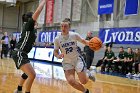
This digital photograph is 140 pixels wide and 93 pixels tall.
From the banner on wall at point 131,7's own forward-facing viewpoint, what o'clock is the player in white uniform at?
The player in white uniform is roughly at 12 o'clock from the banner on wall.

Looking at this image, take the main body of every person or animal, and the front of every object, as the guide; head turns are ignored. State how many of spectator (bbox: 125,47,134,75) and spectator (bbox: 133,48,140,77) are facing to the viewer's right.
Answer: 0

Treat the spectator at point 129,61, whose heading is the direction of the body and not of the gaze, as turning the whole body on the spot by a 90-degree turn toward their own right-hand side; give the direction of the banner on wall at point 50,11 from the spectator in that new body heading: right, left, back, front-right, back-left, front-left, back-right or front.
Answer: front

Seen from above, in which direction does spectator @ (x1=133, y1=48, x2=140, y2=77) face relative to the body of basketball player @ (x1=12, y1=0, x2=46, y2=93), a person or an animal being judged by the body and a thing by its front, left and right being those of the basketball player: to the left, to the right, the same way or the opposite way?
the opposite way

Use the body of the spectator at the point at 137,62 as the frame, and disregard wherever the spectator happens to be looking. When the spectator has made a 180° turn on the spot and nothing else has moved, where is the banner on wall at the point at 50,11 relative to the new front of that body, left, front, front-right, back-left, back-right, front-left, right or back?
left

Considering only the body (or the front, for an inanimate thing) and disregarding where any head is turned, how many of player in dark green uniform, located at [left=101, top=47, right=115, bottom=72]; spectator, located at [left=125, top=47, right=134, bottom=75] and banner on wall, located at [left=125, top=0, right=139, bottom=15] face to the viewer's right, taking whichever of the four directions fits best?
0

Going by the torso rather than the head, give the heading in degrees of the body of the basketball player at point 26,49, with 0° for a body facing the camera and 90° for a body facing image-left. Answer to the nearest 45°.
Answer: approximately 270°

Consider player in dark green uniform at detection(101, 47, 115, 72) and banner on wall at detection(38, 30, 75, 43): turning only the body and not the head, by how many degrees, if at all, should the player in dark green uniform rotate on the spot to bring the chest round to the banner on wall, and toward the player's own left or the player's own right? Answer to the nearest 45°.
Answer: approximately 90° to the player's own right

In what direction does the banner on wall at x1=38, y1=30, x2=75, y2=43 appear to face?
toward the camera

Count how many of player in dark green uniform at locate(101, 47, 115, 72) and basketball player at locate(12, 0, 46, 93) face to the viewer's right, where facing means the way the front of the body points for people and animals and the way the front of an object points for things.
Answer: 1

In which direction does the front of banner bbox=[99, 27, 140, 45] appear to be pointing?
toward the camera

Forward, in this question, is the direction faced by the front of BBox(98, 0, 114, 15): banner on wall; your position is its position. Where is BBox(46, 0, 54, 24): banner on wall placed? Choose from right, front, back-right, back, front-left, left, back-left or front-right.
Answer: back-right

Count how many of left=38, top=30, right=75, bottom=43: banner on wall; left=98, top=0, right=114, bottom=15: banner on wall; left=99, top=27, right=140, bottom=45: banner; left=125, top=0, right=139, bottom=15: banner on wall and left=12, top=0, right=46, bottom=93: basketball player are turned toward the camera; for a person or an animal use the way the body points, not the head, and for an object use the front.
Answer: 4
